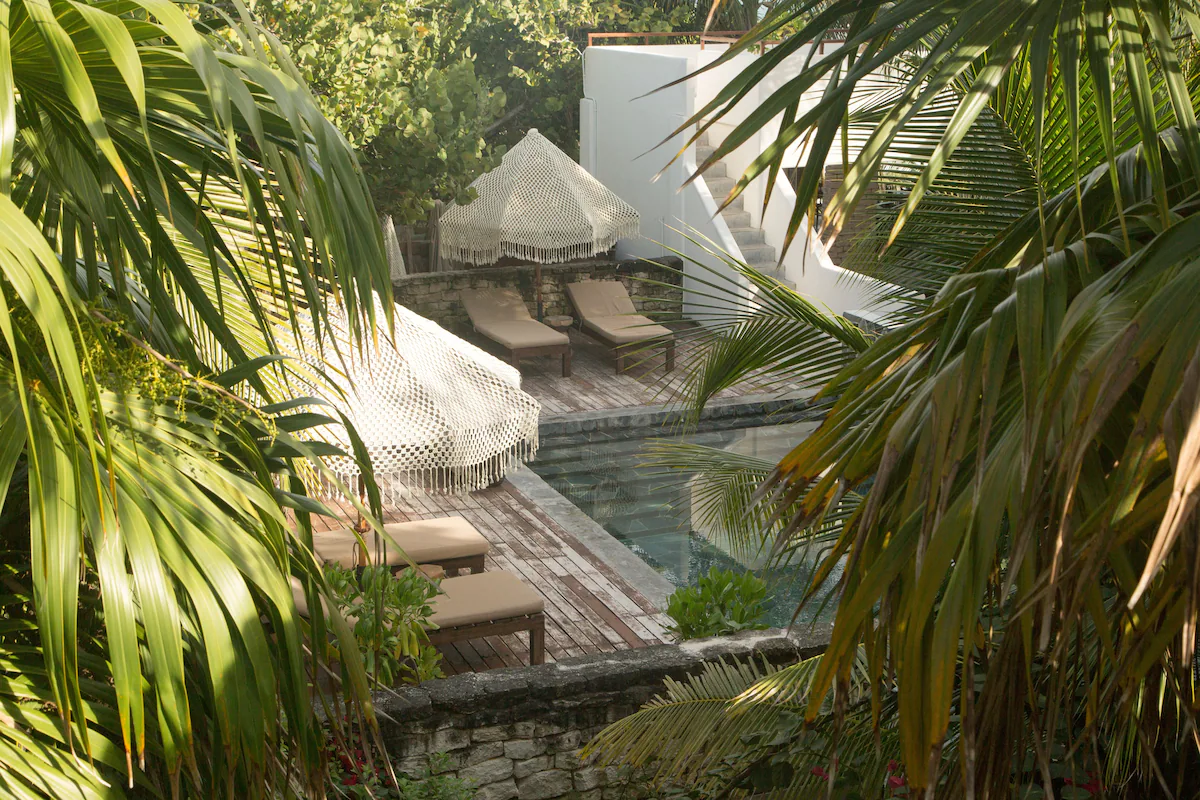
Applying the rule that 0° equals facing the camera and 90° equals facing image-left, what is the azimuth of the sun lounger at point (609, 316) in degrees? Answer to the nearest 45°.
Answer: approximately 315°

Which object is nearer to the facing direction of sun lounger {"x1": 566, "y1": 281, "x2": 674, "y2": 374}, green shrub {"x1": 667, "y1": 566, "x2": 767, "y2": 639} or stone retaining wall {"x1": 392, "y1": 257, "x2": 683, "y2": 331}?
the green shrub

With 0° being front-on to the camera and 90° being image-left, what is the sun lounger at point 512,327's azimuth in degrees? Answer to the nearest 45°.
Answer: approximately 315°

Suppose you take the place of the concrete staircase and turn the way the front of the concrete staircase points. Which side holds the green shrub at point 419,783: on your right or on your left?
on your right

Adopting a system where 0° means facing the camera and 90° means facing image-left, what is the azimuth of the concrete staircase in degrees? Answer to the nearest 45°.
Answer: approximately 315°

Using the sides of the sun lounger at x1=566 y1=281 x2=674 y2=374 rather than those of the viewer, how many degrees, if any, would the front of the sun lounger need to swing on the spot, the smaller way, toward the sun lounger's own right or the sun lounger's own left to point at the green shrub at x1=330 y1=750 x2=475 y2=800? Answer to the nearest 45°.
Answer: approximately 45° to the sun lounger's own right
